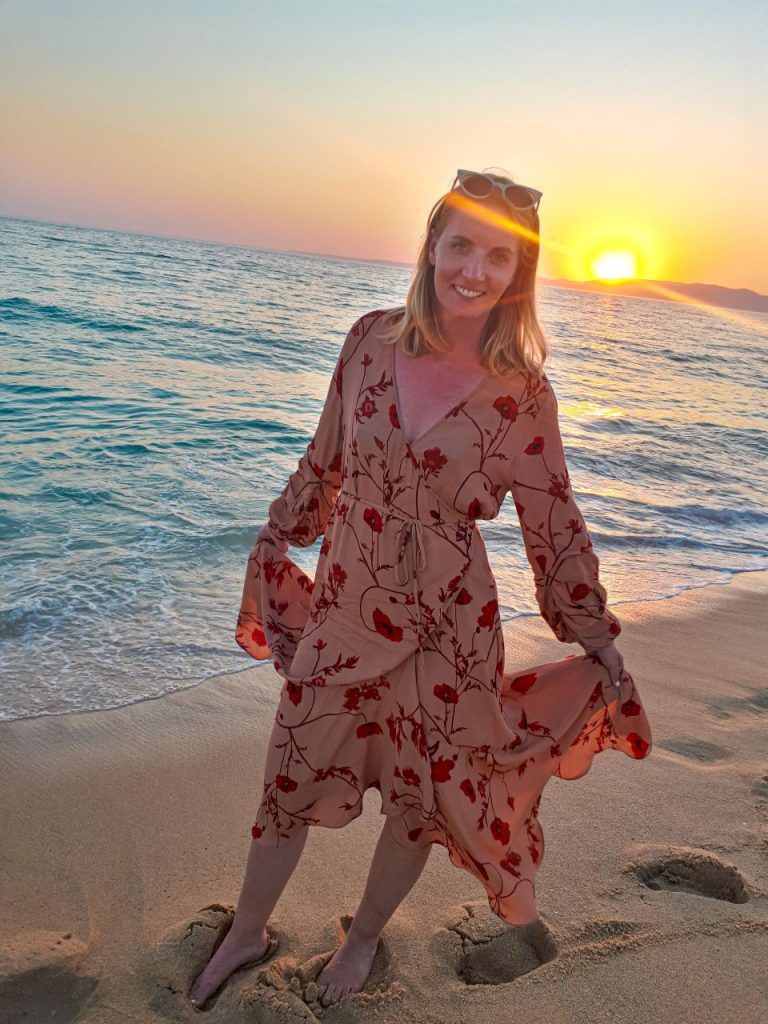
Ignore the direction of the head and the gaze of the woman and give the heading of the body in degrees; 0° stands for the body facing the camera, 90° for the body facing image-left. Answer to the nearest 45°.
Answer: approximately 0°
